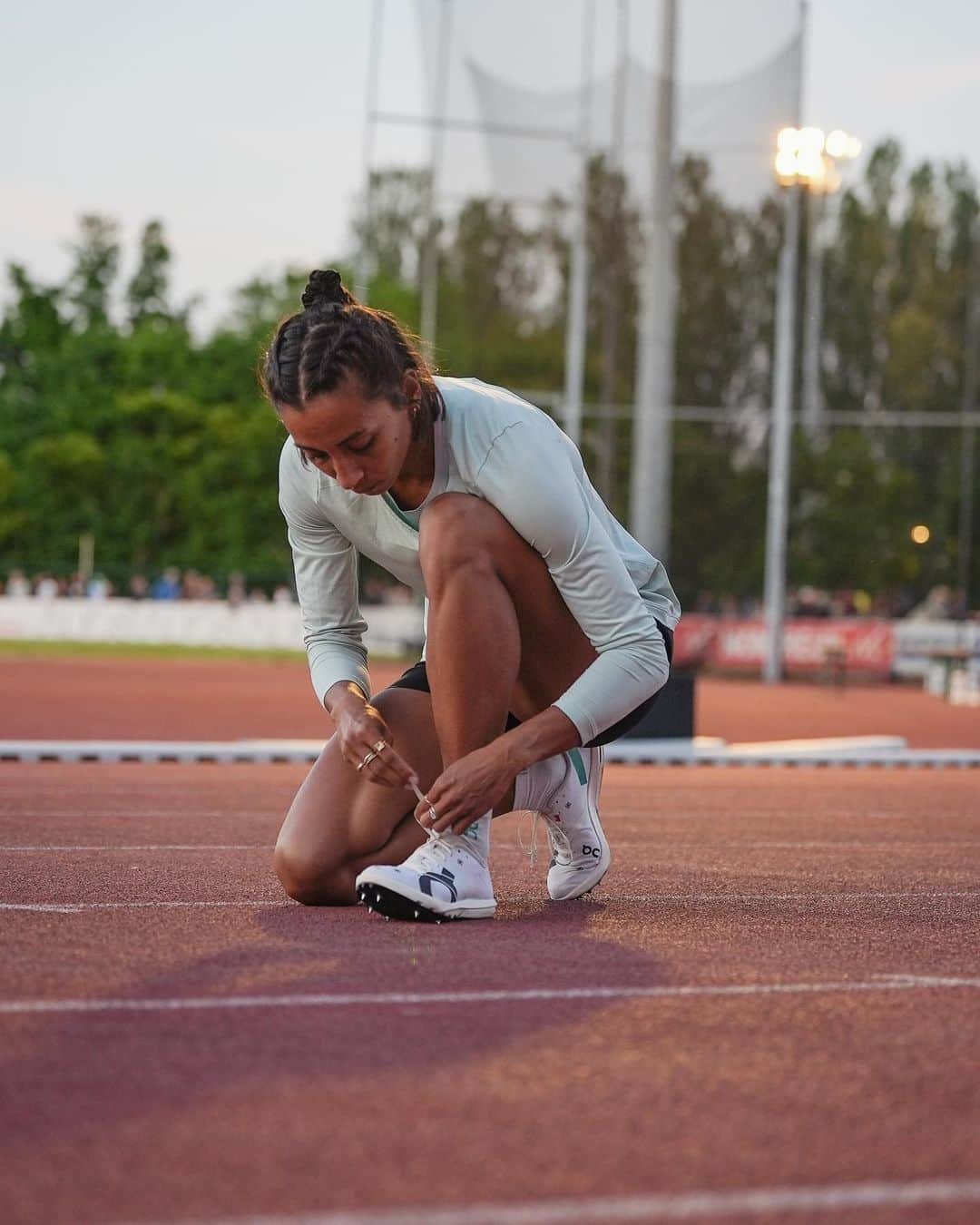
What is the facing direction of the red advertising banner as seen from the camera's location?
facing the viewer

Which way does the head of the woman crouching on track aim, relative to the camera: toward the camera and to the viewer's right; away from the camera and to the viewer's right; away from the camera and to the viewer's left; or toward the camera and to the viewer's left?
toward the camera and to the viewer's left

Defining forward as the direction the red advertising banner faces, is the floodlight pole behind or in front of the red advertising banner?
in front

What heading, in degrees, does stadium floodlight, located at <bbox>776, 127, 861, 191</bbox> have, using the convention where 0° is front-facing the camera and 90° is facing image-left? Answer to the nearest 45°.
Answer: approximately 0°

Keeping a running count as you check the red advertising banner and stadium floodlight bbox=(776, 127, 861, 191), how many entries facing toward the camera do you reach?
2

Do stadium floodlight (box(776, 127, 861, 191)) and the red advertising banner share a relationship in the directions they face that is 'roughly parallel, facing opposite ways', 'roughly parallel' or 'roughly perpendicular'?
roughly parallel

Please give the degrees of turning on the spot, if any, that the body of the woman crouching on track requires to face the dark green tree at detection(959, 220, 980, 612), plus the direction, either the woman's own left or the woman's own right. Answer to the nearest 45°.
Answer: approximately 135° to the woman's own right

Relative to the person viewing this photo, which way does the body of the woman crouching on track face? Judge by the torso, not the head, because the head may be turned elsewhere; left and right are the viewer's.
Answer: facing the viewer and to the left of the viewer
